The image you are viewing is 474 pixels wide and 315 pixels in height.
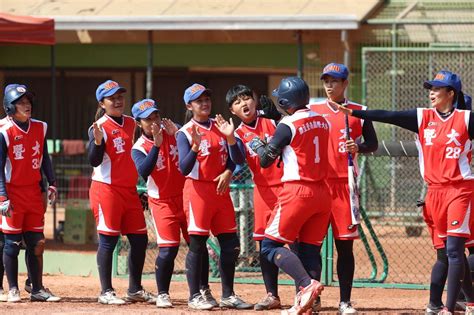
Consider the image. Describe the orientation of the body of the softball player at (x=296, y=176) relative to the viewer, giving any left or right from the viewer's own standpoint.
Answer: facing away from the viewer and to the left of the viewer

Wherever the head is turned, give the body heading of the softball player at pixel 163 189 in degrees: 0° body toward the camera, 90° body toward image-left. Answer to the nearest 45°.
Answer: approximately 315°

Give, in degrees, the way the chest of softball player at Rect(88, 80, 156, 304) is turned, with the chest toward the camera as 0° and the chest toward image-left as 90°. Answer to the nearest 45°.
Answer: approximately 315°

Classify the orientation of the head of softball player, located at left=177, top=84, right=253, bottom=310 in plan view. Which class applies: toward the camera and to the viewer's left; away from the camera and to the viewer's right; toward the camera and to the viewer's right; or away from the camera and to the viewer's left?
toward the camera and to the viewer's right

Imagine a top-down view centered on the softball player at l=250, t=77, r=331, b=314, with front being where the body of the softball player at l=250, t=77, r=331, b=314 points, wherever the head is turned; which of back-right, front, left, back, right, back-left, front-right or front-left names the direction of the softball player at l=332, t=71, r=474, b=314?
back-right

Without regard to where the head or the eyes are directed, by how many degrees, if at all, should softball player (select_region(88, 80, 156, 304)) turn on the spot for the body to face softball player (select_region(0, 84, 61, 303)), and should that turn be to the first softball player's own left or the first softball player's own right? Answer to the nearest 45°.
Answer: approximately 135° to the first softball player's own right

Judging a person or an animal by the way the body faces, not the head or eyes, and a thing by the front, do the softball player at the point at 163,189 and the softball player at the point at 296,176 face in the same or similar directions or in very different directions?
very different directions

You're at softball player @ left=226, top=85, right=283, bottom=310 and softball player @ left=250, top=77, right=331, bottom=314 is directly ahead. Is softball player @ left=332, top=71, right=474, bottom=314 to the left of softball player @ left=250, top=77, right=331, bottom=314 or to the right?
left
